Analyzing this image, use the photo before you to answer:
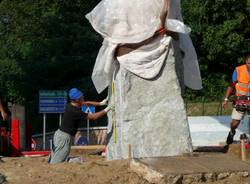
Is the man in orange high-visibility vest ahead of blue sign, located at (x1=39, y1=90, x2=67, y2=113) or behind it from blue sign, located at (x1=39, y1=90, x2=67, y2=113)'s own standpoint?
ahead

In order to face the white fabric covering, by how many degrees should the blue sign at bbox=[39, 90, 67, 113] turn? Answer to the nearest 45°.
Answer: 0° — it already faces it

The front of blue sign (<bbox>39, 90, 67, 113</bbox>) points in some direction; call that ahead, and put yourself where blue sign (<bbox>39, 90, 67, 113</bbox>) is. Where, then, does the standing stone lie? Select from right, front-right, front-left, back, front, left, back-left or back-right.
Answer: front

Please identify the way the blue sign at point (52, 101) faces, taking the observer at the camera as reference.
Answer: facing the viewer

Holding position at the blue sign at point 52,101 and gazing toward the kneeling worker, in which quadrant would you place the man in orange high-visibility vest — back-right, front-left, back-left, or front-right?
front-left

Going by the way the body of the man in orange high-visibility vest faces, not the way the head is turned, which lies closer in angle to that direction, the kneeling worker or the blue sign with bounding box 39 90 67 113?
the kneeling worker

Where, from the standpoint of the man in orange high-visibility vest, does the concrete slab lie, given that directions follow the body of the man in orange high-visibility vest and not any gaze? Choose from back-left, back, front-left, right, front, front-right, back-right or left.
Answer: front

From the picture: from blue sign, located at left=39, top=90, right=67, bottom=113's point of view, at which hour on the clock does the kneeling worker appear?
The kneeling worker is roughly at 12 o'clock from the blue sign.

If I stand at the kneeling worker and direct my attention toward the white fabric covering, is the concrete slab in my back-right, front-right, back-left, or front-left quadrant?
front-right

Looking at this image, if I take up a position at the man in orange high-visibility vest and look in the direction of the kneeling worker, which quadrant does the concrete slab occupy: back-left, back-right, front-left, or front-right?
front-left
